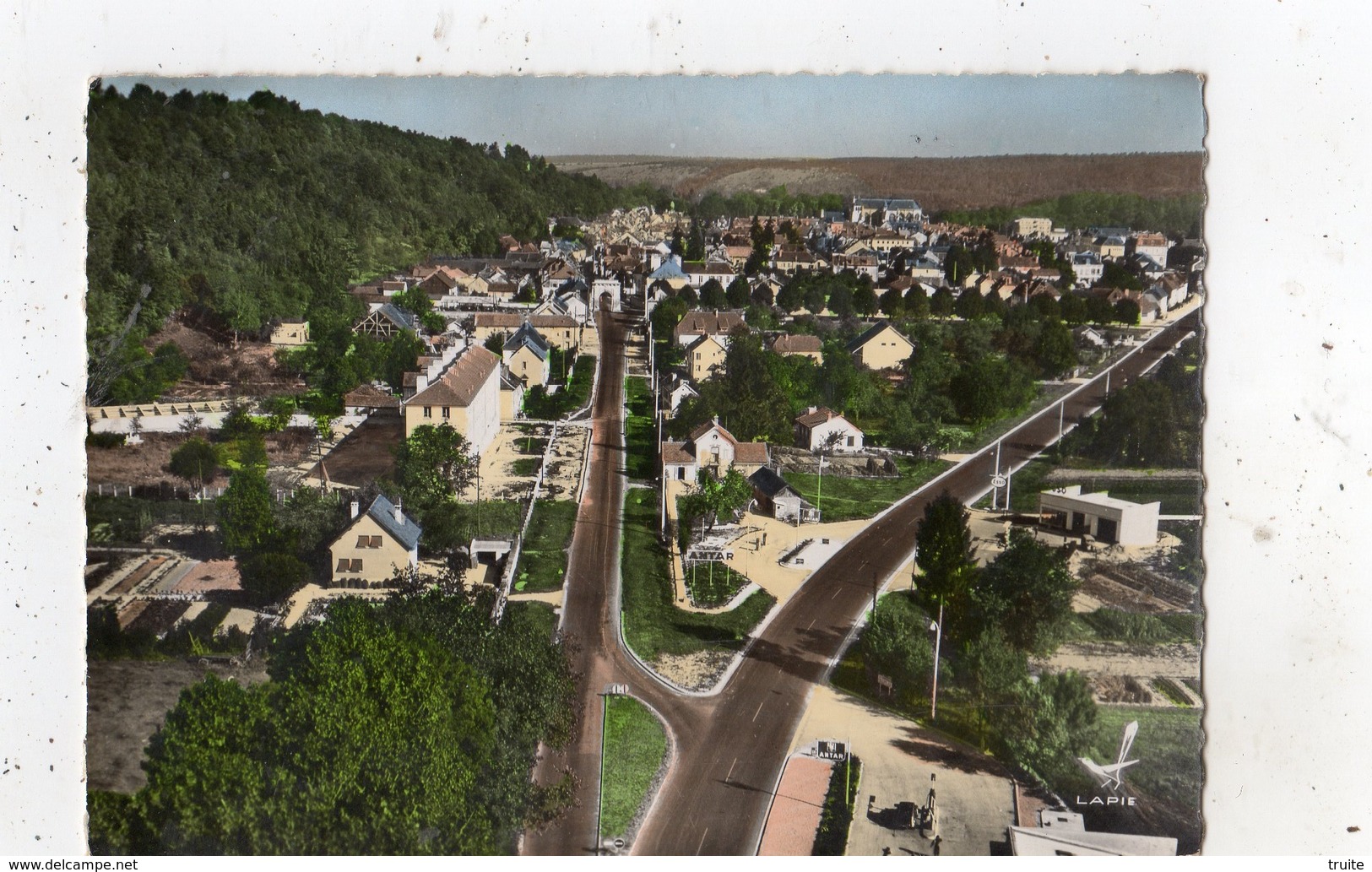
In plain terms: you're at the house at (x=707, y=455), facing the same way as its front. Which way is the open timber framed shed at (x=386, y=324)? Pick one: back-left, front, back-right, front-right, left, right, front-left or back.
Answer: right

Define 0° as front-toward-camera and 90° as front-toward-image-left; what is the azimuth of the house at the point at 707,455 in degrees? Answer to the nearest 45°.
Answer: approximately 0°

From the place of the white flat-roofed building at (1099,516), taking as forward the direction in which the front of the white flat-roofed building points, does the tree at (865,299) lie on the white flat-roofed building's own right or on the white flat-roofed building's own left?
on the white flat-roofed building's own right

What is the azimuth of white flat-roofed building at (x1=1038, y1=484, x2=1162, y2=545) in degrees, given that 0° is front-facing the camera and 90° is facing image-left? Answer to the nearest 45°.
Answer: approximately 45°

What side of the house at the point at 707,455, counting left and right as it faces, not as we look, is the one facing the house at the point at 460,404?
right

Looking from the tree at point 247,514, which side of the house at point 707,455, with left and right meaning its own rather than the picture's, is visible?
right

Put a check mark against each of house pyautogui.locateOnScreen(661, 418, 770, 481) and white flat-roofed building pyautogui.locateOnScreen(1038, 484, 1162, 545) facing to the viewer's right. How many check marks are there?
0
